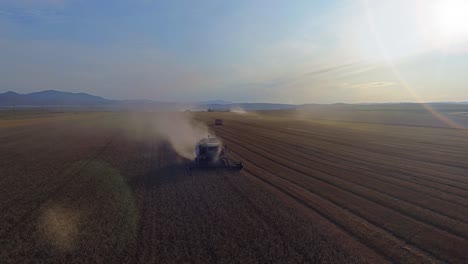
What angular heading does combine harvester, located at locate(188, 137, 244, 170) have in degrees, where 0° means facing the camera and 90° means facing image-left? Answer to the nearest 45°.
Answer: approximately 0°
